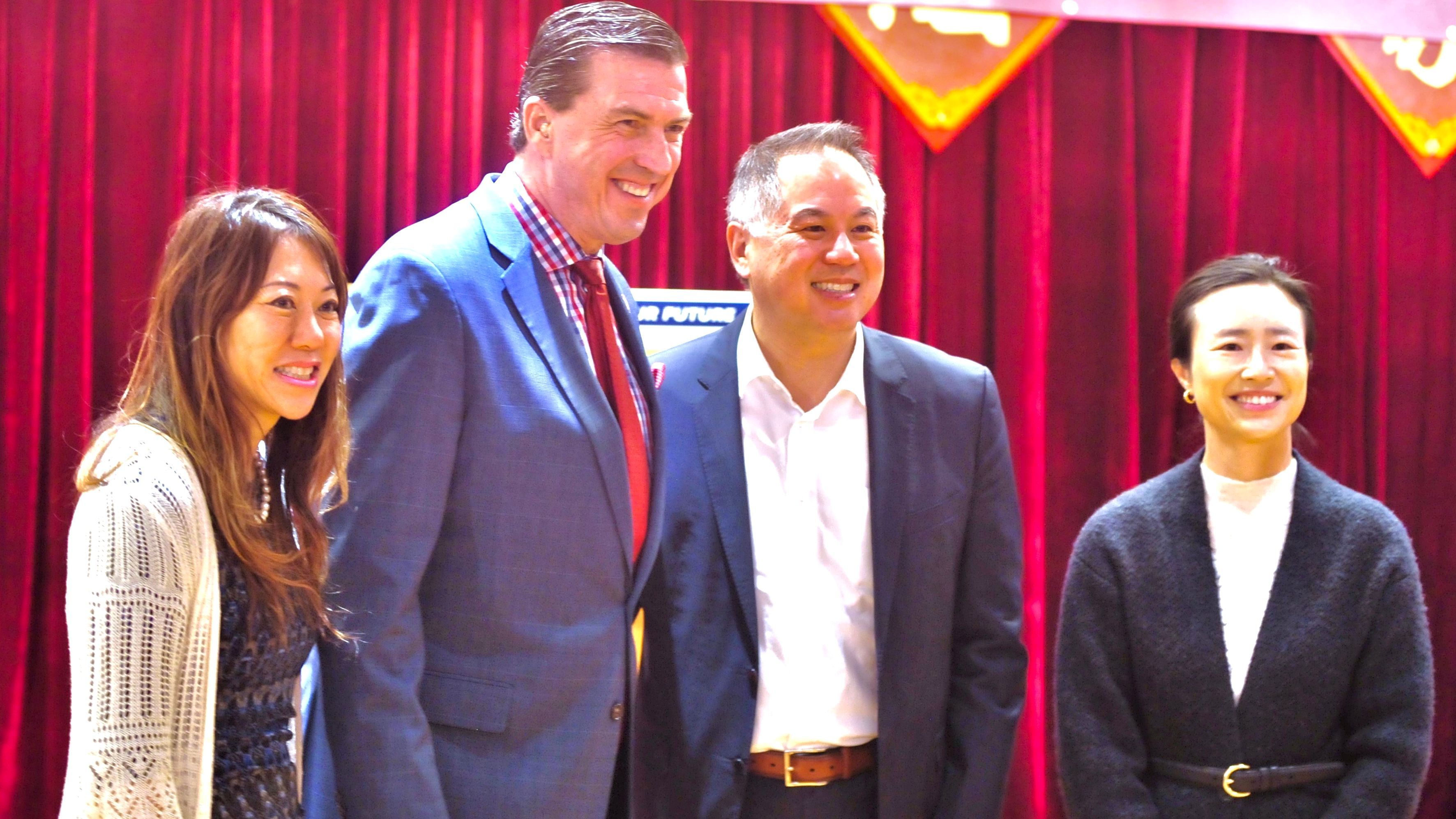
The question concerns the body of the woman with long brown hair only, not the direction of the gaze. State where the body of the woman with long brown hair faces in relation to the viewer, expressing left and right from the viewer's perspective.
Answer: facing the viewer and to the right of the viewer

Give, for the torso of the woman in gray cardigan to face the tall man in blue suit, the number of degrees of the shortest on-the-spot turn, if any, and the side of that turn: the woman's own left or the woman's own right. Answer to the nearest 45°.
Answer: approximately 45° to the woman's own right

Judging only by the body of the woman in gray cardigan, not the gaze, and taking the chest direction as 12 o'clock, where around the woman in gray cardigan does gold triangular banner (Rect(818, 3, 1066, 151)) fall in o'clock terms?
The gold triangular banner is roughly at 5 o'clock from the woman in gray cardigan.

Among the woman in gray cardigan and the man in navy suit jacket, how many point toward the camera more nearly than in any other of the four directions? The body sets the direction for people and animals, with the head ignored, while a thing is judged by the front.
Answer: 2

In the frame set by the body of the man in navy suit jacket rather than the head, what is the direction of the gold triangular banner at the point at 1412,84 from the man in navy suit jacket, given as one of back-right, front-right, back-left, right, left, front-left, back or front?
back-left

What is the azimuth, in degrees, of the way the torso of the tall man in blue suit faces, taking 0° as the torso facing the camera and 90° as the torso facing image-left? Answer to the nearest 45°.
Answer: approximately 315°

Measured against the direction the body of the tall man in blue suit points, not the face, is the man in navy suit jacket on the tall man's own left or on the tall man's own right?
on the tall man's own left

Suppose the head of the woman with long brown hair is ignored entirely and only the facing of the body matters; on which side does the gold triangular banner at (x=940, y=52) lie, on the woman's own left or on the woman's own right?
on the woman's own left

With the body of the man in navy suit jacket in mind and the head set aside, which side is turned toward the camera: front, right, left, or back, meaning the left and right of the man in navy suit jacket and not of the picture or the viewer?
front

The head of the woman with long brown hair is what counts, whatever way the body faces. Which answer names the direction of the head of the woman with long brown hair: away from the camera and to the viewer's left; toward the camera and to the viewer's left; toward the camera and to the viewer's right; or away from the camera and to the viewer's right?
toward the camera and to the viewer's right

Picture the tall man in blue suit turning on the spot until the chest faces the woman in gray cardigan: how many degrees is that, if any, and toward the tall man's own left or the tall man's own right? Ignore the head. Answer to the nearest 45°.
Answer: approximately 45° to the tall man's own left

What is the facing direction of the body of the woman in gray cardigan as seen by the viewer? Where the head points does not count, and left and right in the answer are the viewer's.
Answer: facing the viewer

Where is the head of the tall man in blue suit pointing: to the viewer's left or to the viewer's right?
to the viewer's right

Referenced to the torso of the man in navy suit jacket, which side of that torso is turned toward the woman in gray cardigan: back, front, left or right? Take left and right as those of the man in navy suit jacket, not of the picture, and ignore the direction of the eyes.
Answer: left
